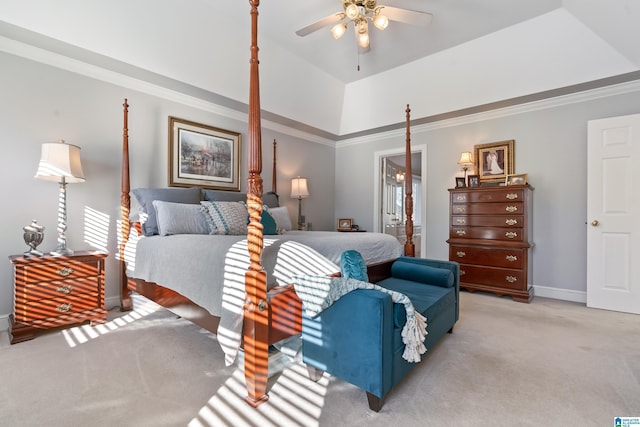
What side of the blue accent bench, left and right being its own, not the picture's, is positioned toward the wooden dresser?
left

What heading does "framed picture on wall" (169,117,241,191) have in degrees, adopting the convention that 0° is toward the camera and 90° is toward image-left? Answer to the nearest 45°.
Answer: approximately 315°

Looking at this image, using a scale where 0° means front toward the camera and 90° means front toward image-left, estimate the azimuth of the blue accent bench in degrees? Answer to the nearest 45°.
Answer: approximately 315°

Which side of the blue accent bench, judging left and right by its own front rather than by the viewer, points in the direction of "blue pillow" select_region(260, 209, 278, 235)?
back

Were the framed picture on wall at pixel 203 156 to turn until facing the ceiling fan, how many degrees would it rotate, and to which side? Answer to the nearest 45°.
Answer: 0° — it already faces it

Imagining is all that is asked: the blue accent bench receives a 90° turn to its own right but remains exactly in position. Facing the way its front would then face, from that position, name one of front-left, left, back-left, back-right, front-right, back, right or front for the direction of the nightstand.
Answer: front-right

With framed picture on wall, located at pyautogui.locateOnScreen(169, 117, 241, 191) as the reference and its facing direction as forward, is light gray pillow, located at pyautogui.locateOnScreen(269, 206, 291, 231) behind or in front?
in front

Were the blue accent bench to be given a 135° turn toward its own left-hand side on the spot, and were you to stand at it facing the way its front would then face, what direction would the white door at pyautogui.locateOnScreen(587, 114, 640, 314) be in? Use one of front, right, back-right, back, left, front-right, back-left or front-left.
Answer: front-right

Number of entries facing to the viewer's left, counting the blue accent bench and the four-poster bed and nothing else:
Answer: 0

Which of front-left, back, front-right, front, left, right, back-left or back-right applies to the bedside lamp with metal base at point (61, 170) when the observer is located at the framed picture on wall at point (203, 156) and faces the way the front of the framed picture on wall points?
right

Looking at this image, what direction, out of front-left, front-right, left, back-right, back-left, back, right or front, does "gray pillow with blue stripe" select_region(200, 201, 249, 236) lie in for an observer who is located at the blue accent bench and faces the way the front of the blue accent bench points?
back

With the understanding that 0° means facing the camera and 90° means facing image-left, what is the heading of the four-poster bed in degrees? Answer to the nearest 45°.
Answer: approximately 315°

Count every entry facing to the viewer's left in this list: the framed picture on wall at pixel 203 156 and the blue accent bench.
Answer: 0
